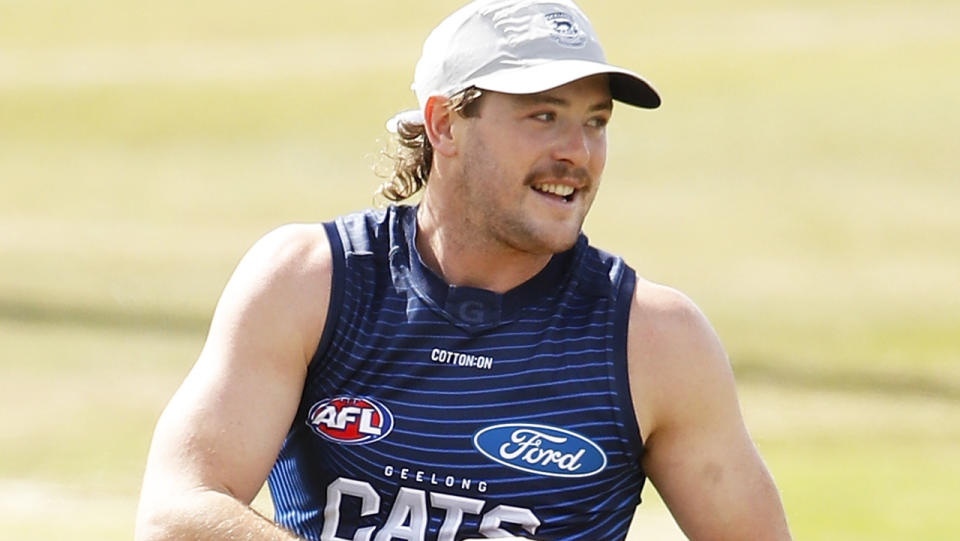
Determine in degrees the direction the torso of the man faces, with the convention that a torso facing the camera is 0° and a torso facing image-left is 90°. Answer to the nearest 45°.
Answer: approximately 0°

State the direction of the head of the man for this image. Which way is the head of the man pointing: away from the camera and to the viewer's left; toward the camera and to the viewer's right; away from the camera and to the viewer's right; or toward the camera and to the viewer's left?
toward the camera and to the viewer's right
